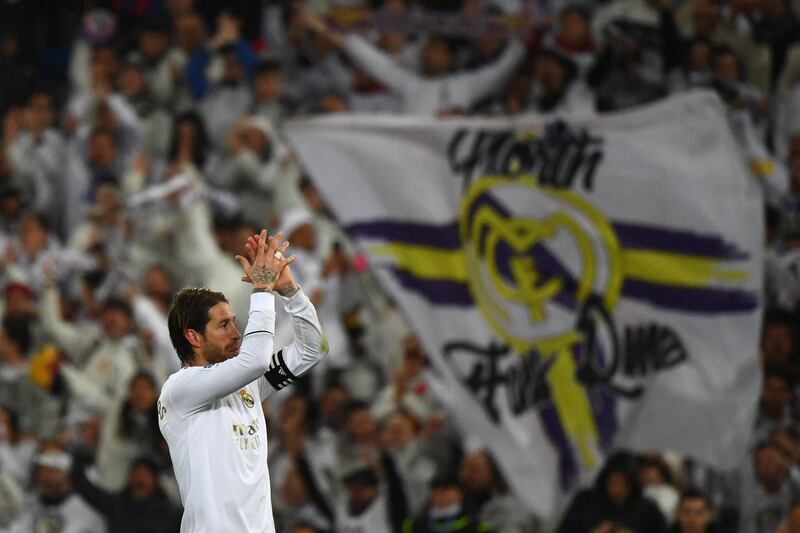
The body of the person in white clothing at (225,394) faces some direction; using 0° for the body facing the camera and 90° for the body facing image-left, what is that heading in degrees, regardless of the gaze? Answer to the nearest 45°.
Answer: approximately 315°

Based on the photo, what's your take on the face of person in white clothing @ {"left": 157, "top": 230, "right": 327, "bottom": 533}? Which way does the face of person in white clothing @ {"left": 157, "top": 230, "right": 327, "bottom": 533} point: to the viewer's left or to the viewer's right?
to the viewer's right

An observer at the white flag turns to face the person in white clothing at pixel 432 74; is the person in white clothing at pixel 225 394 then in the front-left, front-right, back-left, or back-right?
back-left

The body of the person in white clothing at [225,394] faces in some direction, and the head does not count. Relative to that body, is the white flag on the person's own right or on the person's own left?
on the person's own left
